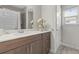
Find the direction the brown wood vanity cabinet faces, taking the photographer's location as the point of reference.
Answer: facing the viewer and to the right of the viewer
